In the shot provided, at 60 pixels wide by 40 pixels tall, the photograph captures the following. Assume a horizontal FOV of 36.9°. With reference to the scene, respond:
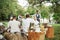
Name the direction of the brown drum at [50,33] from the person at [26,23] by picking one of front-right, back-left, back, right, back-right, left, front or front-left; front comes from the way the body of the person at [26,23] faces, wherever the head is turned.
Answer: front-right

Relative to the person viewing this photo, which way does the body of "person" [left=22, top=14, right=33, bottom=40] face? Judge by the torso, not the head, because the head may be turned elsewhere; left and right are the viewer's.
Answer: facing away from the viewer and to the right of the viewer
